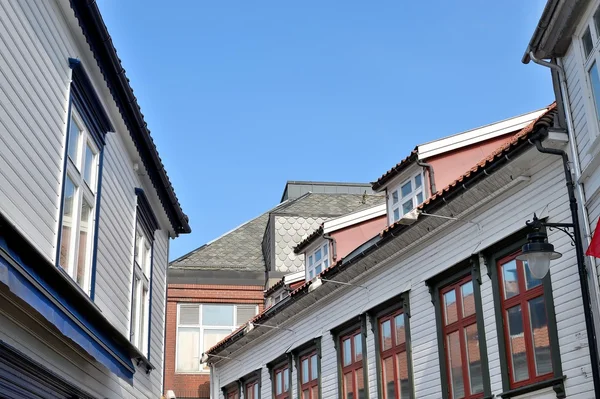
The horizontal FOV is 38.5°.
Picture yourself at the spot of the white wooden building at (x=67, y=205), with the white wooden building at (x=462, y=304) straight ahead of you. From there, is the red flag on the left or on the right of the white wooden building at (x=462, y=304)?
right

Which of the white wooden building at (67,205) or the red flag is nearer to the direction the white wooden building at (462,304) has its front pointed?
the white wooden building

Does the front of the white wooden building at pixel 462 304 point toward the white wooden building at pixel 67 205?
yes

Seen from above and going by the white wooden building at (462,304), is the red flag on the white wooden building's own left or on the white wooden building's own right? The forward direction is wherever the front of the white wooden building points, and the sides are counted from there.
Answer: on the white wooden building's own left

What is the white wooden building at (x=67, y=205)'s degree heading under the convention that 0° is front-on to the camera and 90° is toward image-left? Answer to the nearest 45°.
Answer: approximately 315°

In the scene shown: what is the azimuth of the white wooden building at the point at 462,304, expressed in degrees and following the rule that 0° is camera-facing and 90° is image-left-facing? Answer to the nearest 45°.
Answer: approximately 45°
